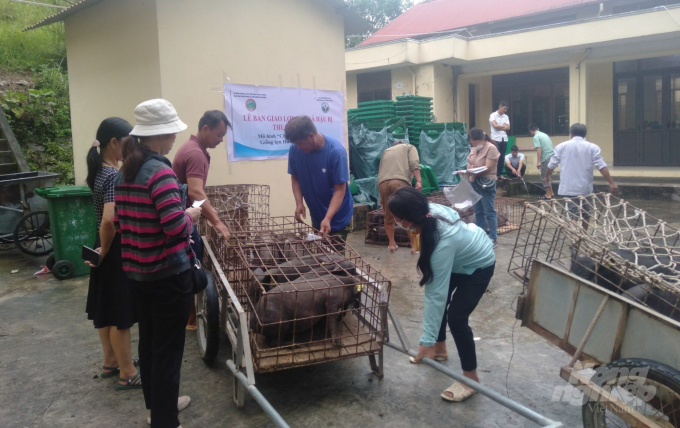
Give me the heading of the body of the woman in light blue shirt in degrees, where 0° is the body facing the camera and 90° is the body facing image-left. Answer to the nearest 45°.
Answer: approximately 90°

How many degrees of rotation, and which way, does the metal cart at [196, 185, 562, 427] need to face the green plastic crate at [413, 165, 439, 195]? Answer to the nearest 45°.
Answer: approximately 135° to its left

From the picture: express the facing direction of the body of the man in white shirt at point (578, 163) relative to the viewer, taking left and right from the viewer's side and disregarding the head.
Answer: facing away from the viewer

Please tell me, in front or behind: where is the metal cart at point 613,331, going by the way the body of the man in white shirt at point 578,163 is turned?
behind

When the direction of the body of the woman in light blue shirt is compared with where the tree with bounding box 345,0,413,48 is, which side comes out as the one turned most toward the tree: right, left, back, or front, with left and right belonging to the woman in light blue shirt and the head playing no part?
right

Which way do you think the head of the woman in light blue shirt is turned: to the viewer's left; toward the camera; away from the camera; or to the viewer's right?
to the viewer's left

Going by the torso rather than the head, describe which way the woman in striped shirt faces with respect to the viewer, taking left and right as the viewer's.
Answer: facing away from the viewer and to the right of the viewer
